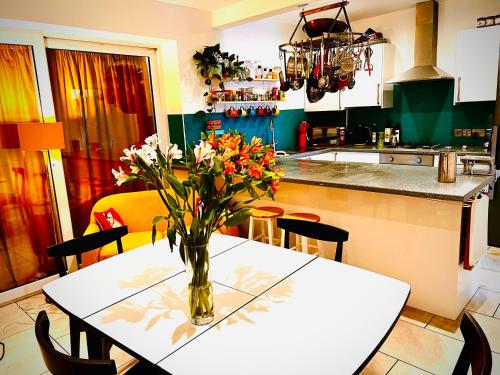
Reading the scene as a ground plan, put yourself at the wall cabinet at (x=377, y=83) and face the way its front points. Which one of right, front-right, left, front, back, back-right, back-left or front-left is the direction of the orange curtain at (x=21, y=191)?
front-right

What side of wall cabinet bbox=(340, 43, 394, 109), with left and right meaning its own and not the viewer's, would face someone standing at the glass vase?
front

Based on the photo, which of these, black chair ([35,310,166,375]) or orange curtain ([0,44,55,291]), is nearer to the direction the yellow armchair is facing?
the black chair

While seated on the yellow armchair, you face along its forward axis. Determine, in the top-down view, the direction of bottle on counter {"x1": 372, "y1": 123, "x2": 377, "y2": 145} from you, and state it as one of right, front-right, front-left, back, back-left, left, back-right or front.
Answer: front-left

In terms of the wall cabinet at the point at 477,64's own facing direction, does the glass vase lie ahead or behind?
ahead

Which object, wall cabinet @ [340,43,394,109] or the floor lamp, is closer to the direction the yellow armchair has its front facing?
the wall cabinet

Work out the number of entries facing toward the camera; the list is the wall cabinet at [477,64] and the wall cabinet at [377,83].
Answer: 2

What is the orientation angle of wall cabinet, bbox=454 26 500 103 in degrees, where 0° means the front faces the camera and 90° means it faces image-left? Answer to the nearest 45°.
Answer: approximately 0°

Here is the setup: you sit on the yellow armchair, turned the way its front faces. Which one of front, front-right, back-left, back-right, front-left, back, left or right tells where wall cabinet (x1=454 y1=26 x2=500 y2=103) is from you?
front-left

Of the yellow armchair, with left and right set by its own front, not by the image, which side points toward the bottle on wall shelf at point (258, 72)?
left

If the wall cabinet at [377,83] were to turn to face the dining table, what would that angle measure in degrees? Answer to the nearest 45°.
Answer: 0° — it already faces it
